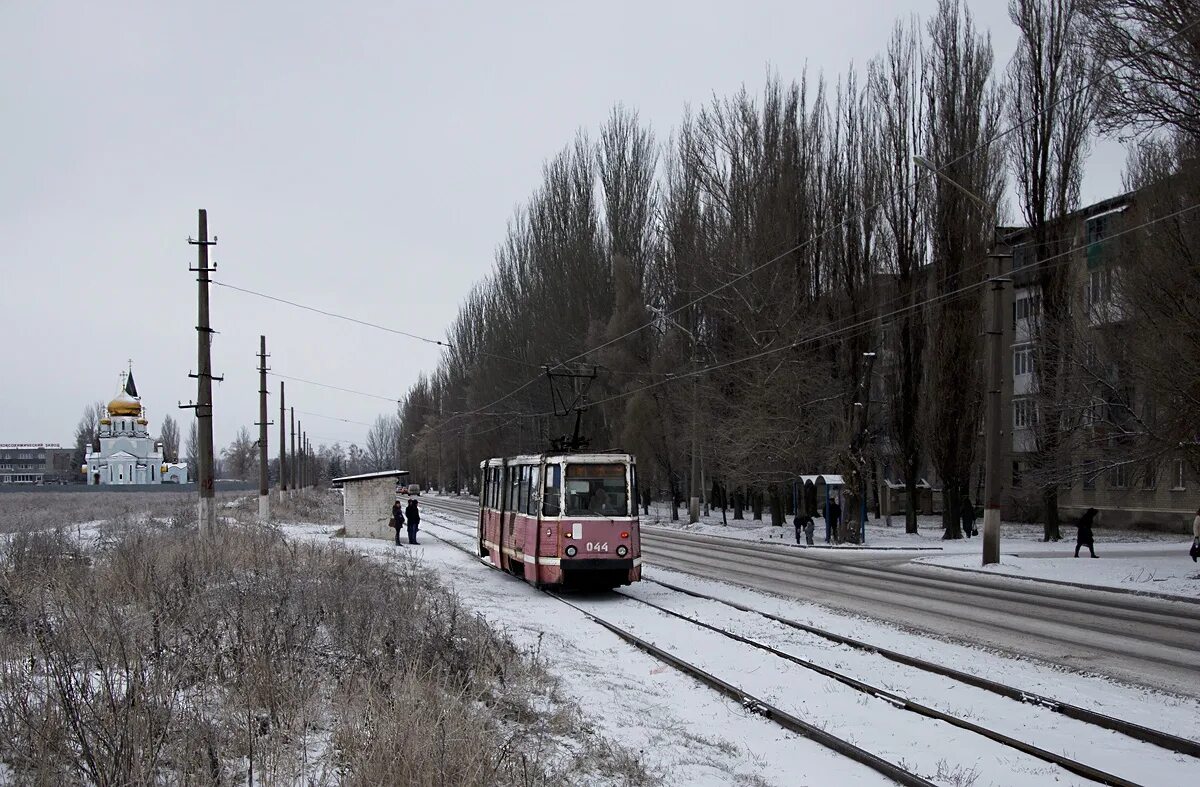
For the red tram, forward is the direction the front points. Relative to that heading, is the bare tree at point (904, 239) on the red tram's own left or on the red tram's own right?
on the red tram's own left

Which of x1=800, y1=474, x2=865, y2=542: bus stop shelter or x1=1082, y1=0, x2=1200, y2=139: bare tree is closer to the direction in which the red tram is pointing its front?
the bare tree

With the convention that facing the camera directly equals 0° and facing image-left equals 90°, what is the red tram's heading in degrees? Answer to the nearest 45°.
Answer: approximately 315°

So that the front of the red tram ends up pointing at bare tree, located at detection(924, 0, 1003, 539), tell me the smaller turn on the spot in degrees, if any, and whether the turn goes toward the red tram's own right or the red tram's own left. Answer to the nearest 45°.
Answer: approximately 90° to the red tram's own left

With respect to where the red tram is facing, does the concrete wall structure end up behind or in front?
behind

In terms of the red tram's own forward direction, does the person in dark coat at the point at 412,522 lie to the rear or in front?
to the rear

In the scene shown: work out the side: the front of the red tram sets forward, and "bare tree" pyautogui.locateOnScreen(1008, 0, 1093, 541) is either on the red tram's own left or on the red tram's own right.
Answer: on the red tram's own left

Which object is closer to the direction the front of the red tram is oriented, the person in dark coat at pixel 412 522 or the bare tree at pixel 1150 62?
the bare tree
